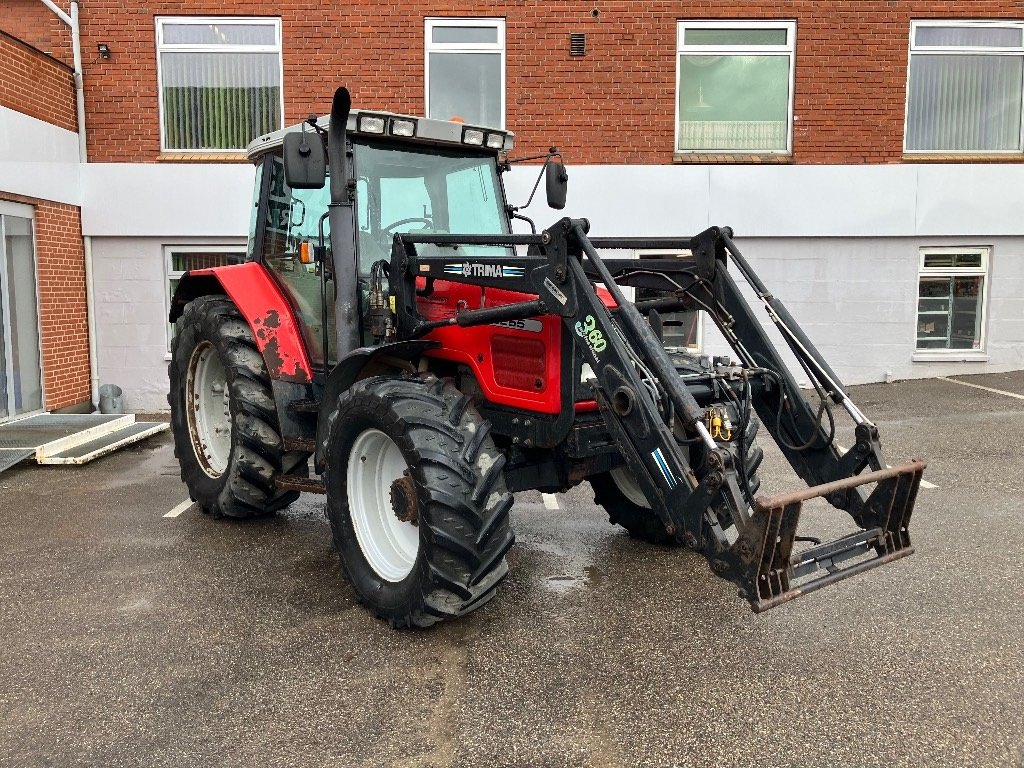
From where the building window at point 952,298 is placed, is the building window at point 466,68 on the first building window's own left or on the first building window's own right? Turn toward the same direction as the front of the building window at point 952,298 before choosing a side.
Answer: on the first building window's own right

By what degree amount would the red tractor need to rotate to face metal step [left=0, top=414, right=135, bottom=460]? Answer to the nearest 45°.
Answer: approximately 180°

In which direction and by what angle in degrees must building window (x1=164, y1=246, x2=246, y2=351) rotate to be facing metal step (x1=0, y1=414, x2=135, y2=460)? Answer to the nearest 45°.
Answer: approximately 45° to its right

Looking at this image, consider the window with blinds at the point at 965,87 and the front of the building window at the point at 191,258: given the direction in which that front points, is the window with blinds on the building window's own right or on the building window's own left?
on the building window's own left

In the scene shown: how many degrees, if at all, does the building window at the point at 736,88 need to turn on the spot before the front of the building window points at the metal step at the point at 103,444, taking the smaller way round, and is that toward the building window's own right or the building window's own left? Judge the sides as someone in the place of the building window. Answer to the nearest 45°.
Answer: approximately 45° to the building window's own right

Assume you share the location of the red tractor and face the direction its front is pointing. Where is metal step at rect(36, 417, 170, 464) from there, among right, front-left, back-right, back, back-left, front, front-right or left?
back

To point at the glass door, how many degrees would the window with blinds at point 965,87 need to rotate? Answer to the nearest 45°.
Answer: approximately 45° to its right

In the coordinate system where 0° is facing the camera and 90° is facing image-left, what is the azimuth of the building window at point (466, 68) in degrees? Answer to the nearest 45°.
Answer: approximately 0°

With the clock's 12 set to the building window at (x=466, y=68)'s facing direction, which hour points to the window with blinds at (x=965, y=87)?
The window with blinds is roughly at 9 o'clock from the building window.

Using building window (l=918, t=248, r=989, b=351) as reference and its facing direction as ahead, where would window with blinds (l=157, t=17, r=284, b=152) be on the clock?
The window with blinds is roughly at 2 o'clock from the building window.

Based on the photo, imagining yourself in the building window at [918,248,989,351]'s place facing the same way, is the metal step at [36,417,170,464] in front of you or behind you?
in front
